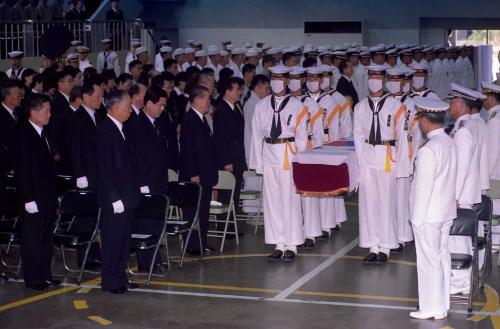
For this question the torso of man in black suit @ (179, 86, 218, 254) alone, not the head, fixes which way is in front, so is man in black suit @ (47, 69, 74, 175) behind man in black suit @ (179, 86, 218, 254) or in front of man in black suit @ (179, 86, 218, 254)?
behind

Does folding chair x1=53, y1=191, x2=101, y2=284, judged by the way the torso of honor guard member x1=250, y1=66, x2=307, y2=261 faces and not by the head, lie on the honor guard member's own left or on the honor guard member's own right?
on the honor guard member's own right

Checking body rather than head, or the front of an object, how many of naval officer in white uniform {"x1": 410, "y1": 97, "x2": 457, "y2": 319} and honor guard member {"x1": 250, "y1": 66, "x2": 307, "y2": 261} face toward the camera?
1

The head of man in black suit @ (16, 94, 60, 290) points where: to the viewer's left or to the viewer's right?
to the viewer's right

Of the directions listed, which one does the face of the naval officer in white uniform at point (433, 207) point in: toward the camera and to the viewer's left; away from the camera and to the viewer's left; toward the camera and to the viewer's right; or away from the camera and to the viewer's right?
away from the camera and to the viewer's left

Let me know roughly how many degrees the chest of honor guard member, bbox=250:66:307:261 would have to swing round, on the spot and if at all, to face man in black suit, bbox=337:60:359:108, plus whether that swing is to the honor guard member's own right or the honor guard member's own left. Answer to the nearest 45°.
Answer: approximately 180°

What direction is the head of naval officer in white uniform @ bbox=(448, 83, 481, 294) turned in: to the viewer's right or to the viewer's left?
to the viewer's left

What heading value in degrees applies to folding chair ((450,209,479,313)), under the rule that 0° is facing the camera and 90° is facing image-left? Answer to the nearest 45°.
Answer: approximately 45°

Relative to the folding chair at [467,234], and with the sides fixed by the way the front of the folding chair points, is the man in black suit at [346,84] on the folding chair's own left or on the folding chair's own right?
on the folding chair's own right
